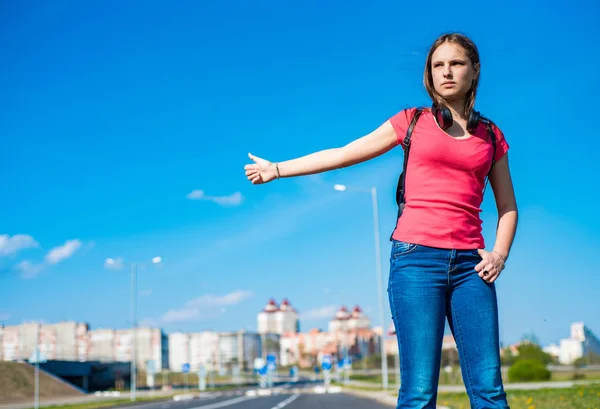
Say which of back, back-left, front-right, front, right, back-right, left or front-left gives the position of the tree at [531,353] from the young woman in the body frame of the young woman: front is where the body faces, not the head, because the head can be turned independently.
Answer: back

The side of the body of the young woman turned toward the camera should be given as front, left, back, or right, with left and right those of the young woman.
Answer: front

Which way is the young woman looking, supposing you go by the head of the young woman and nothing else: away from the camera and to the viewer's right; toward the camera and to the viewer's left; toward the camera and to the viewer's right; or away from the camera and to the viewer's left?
toward the camera and to the viewer's left
